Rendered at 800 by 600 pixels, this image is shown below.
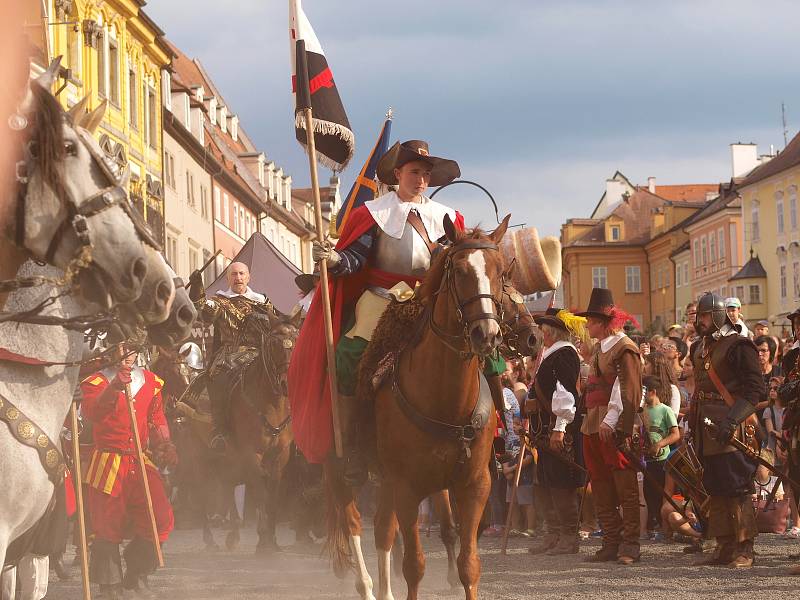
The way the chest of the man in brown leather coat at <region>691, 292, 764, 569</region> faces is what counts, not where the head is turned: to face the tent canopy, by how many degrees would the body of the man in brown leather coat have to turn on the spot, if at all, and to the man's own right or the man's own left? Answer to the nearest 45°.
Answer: approximately 90° to the man's own right

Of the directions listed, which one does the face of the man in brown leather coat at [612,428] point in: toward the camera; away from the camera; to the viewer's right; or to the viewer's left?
to the viewer's left

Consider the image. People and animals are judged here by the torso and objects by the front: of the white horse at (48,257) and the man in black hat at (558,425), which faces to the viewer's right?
the white horse

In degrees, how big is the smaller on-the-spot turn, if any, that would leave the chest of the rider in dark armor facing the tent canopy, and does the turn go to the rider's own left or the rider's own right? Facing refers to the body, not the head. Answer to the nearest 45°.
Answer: approximately 135° to the rider's own left

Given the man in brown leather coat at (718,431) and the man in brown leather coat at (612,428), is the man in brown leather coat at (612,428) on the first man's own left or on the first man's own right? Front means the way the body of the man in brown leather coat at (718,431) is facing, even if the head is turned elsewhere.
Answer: on the first man's own right
